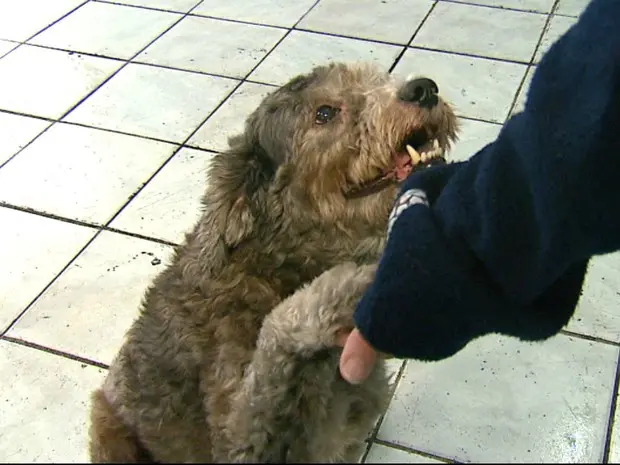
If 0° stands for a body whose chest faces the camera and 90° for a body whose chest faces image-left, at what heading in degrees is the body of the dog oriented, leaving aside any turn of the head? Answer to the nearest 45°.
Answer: approximately 270°
